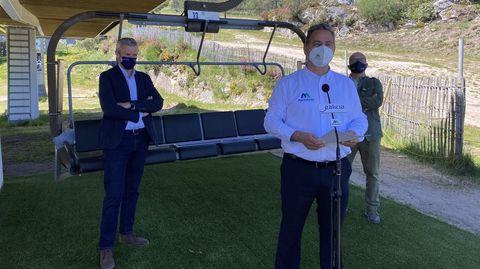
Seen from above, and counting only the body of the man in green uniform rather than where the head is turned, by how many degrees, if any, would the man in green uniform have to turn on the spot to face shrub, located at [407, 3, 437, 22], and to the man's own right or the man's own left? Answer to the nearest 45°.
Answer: approximately 180°

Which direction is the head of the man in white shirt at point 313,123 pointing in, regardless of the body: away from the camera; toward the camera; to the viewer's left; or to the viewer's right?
toward the camera

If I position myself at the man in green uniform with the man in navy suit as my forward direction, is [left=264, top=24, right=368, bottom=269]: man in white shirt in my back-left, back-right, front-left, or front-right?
front-left

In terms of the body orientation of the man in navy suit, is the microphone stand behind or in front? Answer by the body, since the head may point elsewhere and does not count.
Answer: in front

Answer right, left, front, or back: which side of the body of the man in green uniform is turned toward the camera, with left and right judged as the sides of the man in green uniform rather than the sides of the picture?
front

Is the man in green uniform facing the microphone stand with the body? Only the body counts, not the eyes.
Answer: yes

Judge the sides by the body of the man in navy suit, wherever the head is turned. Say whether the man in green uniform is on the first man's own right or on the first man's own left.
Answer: on the first man's own left

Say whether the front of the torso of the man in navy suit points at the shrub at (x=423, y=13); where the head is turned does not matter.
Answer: no

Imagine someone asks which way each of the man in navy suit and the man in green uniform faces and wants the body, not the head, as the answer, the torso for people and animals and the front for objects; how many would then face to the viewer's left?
0

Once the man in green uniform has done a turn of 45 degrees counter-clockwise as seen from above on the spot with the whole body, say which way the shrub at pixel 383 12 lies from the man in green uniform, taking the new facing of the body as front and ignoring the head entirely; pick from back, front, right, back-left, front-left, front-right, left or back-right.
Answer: back-left

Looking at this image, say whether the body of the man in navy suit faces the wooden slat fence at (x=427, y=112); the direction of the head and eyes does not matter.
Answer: no

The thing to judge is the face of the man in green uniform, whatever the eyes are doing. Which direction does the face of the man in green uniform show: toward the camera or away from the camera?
toward the camera
